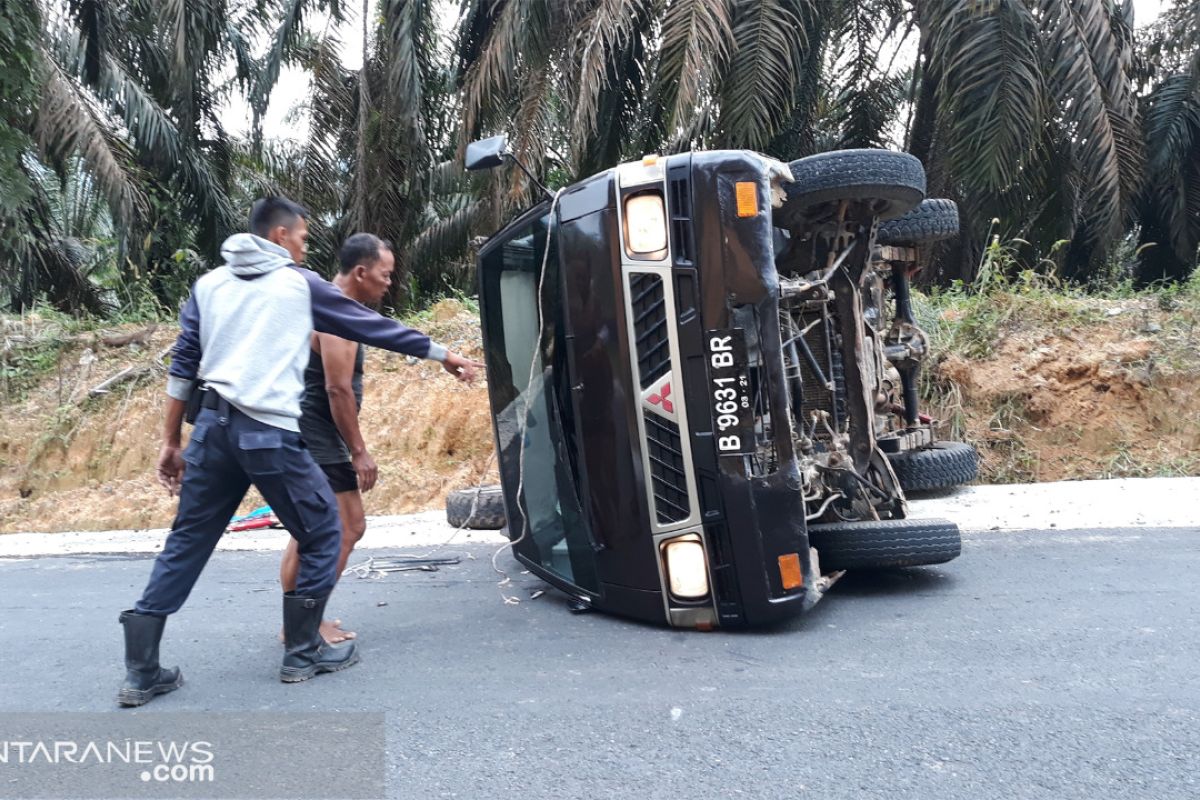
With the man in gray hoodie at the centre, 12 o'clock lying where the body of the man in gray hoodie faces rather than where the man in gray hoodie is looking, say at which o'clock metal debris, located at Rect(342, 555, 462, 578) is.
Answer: The metal debris is roughly at 11 o'clock from the man in gray hoodie.

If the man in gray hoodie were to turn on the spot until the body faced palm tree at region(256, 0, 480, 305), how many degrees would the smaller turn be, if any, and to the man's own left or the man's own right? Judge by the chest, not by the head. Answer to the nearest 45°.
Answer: approximately 45° to the man's own left

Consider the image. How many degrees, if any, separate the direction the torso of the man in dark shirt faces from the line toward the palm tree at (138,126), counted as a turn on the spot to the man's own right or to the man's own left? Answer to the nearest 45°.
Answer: approximately 90° to the man's own left

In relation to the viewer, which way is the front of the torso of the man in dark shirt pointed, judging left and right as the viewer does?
facing to the right of the viewer

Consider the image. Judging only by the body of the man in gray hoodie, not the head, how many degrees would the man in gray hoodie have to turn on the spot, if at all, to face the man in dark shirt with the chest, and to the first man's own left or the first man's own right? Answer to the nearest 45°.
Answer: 0° — they already face them

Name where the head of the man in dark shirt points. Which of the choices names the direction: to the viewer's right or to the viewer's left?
to the viewer's right

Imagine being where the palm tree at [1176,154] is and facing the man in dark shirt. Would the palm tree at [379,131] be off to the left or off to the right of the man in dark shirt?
right

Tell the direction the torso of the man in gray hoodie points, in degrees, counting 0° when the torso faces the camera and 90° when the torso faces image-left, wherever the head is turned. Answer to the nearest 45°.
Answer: approximately 225°

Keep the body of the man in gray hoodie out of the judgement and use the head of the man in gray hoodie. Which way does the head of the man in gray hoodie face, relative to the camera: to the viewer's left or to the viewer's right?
to the viewer's right

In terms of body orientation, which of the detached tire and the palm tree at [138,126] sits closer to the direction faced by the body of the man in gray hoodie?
the detached tire
